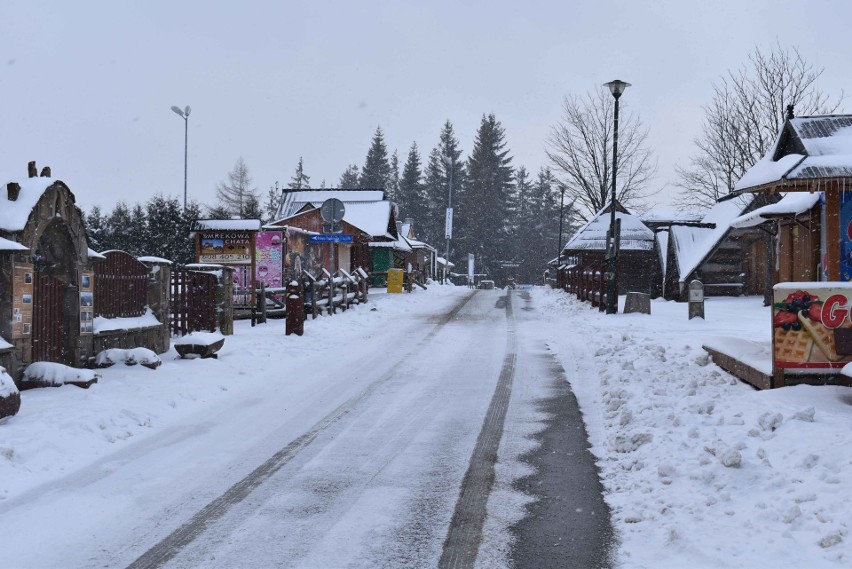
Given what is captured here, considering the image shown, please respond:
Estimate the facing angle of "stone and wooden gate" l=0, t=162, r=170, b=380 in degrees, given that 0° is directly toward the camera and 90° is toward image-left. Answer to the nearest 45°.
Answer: approximately 315°

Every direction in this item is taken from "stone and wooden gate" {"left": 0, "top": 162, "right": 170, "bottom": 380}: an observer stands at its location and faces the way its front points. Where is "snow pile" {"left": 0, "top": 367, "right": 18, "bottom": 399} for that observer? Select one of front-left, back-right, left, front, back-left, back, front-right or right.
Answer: front-right

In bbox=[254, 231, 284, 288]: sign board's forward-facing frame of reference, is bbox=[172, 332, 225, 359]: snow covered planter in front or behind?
in front

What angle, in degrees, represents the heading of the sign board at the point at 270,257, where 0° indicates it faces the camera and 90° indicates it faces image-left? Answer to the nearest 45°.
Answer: approximately 0°

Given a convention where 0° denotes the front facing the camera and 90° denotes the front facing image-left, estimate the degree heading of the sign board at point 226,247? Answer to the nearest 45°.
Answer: approximately 0°

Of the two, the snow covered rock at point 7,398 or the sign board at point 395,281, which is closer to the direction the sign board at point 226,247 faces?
the snow covered rock

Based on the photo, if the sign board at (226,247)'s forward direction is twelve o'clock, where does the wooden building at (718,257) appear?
The wooden building is roughly at 9 o'clock from the sign board.

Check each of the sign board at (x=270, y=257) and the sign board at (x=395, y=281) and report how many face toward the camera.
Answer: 2

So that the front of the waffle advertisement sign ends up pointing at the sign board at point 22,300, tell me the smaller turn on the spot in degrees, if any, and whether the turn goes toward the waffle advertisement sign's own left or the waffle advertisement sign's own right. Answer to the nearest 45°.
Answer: approximately 45° to the waffle advertisement sign's own right

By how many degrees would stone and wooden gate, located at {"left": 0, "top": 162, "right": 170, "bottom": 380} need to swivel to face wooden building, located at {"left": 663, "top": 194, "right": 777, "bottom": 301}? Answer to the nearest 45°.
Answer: approximately 45° to its left

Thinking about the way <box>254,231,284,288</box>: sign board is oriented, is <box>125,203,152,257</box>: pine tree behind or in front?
behind

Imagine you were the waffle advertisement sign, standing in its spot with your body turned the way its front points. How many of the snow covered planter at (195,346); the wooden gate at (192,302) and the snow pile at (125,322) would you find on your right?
3
